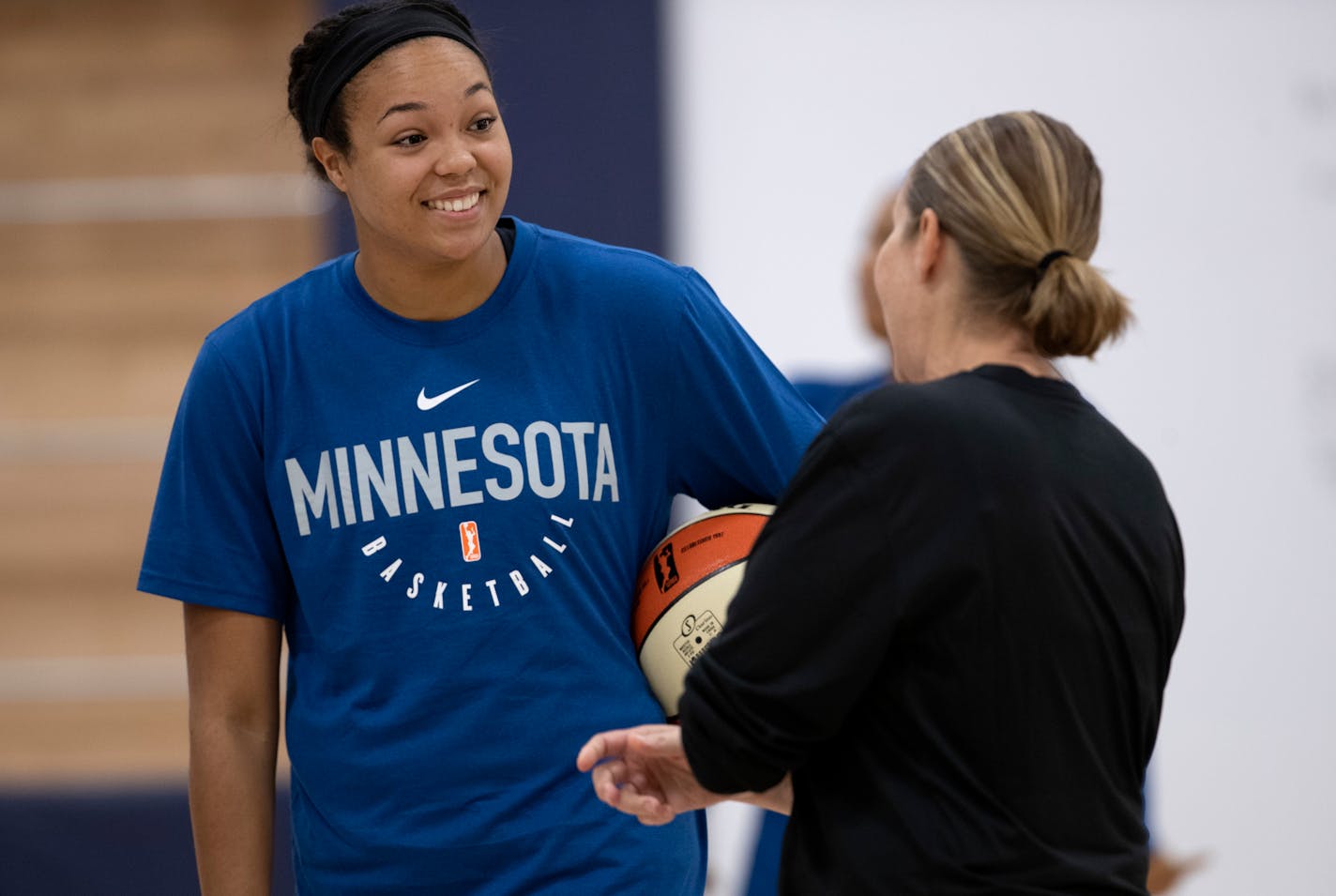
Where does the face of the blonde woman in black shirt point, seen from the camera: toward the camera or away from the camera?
away from the camera

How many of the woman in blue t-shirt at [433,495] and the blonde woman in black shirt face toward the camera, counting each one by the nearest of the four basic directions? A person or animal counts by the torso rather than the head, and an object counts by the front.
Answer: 1

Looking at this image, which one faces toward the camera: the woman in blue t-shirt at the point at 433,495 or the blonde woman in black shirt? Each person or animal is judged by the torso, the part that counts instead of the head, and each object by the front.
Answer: the woman in blue t-shirt

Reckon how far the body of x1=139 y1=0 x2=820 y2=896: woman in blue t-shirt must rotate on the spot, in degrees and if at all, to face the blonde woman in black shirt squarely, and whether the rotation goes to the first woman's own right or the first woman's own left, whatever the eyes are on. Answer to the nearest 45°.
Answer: approximately 45° to the first woman's own left

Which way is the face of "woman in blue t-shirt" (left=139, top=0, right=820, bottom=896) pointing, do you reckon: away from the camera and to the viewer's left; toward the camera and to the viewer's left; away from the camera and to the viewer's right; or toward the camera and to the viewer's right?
toward the camera and to the viewer's right

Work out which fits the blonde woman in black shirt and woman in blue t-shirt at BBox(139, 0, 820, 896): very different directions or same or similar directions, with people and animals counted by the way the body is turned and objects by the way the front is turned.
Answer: very different directions

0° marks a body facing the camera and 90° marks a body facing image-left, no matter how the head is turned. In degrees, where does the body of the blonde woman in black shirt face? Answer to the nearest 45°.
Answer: approximately 135°

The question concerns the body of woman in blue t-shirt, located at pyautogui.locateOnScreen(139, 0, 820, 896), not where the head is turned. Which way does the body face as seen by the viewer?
toward the camera

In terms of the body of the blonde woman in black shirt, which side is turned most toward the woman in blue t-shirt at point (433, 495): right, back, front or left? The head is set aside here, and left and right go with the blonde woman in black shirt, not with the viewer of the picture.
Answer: front
